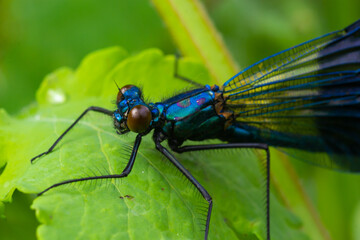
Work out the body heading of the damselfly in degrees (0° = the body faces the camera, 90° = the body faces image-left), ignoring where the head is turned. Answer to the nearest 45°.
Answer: approximately 90°
